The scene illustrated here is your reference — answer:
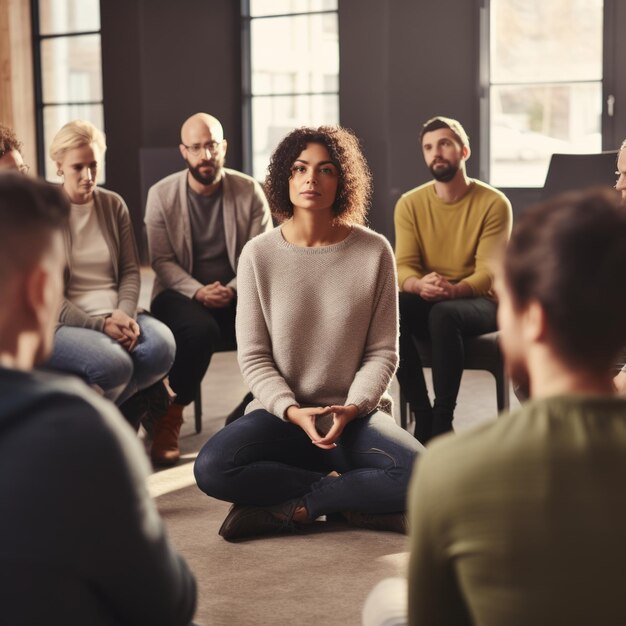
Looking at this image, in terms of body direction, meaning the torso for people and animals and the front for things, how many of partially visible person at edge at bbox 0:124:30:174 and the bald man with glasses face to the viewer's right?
1

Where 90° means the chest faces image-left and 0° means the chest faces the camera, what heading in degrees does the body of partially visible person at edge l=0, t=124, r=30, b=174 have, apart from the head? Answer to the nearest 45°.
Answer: approximately 270°

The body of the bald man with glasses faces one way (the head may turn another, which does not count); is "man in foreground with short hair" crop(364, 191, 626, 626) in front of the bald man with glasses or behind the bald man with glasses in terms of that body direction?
in front

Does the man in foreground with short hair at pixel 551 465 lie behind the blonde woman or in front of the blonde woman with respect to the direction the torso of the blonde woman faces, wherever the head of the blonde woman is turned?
in front

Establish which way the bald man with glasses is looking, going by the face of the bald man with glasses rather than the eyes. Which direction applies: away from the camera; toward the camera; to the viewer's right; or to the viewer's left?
toward the camera

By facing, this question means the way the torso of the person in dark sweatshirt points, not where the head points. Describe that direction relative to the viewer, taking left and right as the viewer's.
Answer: facing away from the viewer and to the right of the viewer

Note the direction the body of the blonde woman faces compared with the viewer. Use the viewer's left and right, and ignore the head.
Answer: facing the viewer and to the right of the viewer

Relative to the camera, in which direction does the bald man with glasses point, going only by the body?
toward the camera

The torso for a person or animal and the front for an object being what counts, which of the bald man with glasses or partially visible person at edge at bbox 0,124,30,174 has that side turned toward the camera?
the bald man with glasses

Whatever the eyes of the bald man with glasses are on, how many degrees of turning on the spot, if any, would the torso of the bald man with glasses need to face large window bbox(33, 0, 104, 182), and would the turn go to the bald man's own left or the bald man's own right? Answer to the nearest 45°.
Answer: approximately 180°

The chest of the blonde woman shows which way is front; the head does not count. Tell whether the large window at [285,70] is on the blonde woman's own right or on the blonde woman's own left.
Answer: on the blonde woman's own left

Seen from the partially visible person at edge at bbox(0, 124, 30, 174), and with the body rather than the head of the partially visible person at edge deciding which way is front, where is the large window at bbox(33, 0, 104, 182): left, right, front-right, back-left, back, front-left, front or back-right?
left

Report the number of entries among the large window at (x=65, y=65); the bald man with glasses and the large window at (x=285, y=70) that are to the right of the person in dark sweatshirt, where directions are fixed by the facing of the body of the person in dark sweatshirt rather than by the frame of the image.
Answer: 0

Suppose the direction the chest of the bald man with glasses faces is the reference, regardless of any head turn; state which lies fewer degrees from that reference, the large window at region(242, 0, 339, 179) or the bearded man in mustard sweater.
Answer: the bearded man in mustard sweater

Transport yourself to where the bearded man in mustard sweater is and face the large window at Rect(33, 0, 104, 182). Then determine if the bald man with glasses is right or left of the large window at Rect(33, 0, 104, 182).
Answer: left

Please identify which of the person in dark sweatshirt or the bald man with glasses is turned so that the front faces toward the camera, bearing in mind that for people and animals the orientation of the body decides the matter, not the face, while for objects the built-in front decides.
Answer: the bald man with glasses

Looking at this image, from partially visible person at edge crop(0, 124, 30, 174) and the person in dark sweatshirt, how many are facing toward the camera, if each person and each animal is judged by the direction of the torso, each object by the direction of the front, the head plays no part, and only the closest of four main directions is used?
0

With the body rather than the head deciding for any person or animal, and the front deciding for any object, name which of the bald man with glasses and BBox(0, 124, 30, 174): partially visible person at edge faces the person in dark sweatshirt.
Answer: the bald man with glasses
